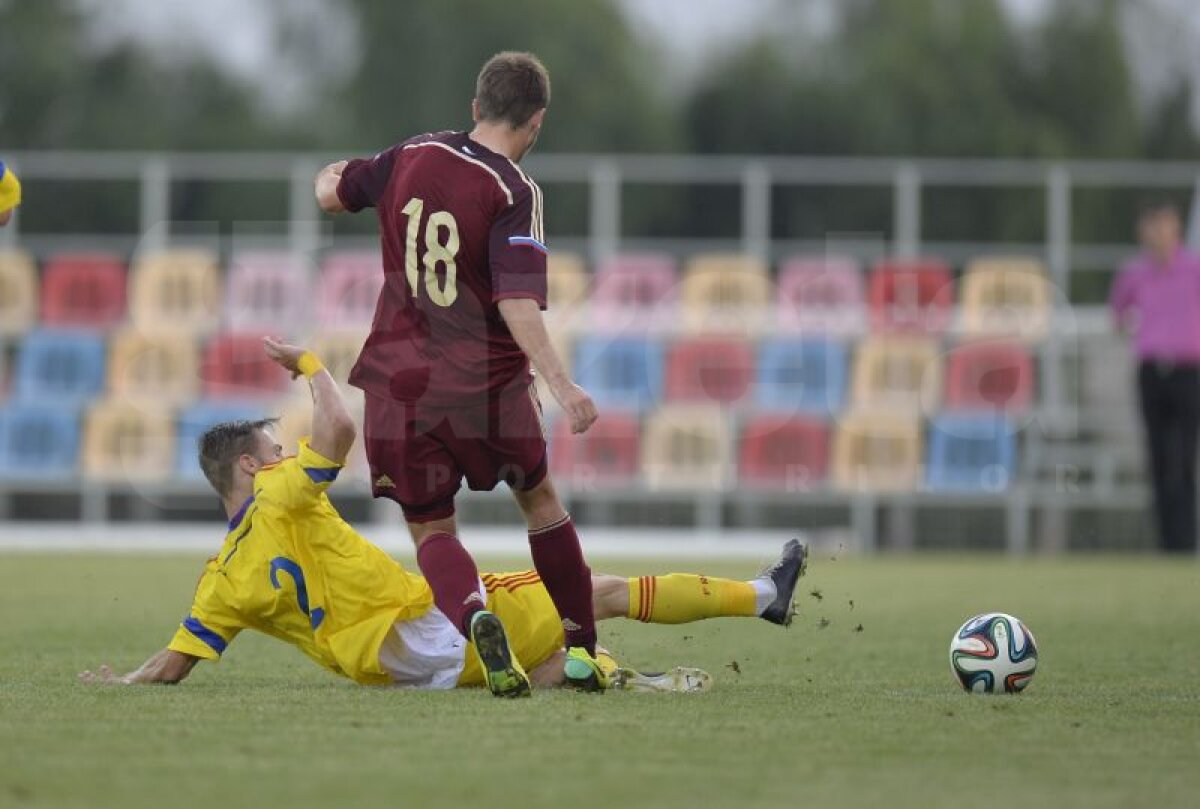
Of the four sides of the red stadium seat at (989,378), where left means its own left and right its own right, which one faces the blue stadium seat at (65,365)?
right

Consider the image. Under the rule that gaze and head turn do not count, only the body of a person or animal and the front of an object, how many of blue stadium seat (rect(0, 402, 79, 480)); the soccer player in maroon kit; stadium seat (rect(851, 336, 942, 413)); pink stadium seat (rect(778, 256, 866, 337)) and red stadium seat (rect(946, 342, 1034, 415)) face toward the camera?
4

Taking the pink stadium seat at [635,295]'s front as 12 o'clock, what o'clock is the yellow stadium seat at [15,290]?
The yellow stadium seat is roughly at 3 o'clock from the pink stadium seat.

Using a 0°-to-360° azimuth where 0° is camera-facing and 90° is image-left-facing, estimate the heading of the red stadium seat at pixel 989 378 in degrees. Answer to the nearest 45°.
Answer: approximately 0°

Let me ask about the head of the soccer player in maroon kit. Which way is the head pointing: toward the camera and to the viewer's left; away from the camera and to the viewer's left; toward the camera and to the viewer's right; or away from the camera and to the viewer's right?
away from the camera and to the viewer's right
